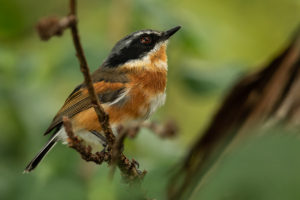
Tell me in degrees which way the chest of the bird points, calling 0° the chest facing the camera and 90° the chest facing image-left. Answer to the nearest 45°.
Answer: approximately 270°

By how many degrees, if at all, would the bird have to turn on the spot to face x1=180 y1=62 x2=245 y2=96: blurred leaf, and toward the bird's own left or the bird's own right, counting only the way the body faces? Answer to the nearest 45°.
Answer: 0° — it already faces it

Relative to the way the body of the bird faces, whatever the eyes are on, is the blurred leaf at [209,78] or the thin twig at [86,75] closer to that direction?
the blurred leaf
